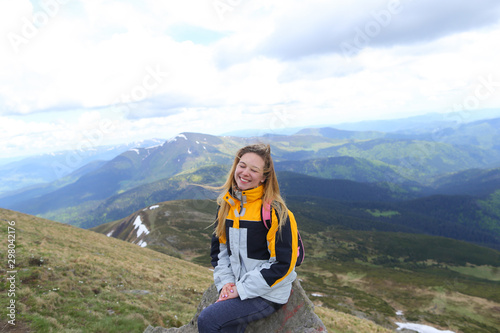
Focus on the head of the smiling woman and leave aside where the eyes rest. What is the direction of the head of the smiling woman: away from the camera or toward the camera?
toward the camera
